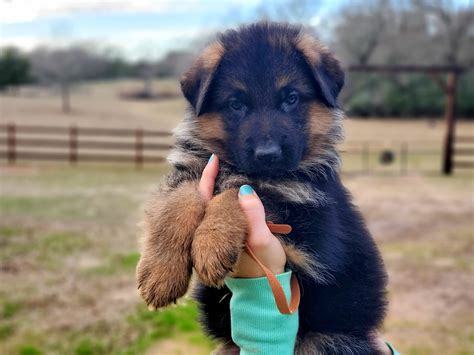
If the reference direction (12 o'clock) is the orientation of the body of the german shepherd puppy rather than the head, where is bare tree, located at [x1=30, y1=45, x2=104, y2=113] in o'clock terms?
The bare tree is roughly at 4 o'clock from the german shepherd puppy.

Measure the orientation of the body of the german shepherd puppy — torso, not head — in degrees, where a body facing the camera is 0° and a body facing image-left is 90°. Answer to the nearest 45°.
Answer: approximately 45°

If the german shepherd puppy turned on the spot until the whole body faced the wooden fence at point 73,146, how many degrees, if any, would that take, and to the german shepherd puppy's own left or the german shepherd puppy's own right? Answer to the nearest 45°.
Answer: approximately 135° to the german shepherd puppy's own right
